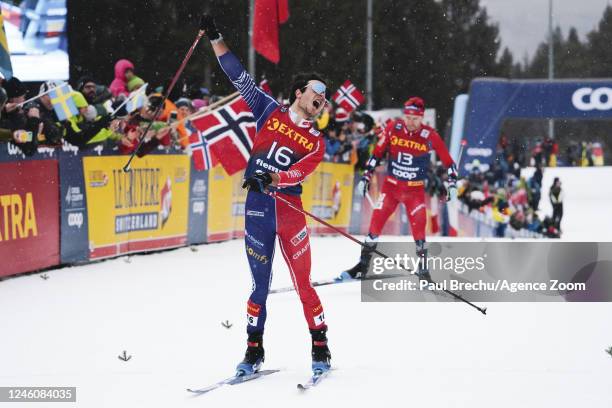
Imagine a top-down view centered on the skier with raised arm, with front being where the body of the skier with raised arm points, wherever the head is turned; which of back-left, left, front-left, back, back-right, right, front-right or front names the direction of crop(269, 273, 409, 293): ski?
back

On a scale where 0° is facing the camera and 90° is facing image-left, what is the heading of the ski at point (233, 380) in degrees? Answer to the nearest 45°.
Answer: approximately 45°

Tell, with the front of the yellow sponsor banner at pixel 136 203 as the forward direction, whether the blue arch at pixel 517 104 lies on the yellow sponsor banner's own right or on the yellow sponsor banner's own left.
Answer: on the yellow sponsor banner's own left

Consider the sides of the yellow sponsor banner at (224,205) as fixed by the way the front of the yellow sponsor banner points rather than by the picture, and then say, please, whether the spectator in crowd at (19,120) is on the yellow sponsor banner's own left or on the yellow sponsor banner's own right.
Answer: on the yellow sponsor banner's own right

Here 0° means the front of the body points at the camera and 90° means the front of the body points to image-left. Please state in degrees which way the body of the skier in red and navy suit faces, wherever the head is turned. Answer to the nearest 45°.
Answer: approximately 0°

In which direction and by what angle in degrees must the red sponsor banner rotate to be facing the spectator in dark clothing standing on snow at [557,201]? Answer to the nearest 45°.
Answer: approximately 90° to its left

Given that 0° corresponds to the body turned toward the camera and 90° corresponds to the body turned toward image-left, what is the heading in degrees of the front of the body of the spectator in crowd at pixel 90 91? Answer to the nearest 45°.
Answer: approximately 315°

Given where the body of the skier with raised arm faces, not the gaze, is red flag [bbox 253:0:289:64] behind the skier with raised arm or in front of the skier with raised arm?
behind

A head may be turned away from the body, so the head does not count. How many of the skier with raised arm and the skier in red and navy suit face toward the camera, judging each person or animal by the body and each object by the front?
2
